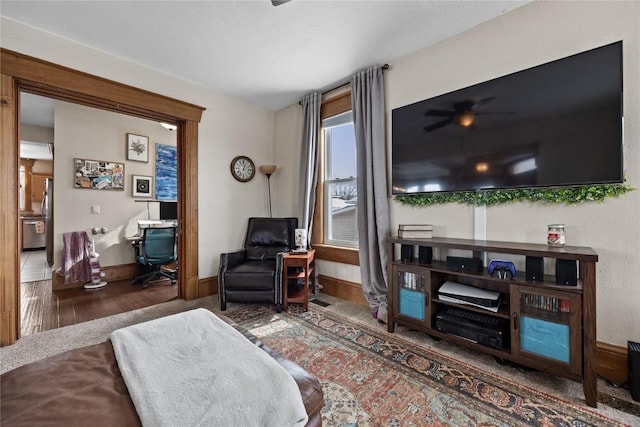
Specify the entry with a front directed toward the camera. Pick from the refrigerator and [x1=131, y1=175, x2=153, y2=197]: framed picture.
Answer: the framed picture

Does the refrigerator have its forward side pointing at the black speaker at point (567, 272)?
no

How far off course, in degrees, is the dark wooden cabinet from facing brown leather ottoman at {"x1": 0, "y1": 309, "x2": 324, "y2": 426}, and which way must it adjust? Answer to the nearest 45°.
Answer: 0° — it already faces it

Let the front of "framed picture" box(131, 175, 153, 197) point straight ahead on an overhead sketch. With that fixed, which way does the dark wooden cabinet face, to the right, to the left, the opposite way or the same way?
to the right

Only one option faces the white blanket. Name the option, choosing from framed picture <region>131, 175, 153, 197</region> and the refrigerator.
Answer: the framed picture

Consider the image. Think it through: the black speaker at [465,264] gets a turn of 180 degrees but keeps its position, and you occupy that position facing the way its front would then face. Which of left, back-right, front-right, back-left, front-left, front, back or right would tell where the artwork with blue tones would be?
left

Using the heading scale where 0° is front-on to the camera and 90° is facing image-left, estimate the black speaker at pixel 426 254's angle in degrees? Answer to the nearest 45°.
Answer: approximately 45°

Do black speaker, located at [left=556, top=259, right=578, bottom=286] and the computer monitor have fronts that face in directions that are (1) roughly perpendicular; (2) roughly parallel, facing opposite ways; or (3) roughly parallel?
roughly perpendicular

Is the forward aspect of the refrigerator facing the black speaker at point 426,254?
no

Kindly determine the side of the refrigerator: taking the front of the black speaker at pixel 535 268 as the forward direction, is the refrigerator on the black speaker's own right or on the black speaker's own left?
on the black speaker's own right

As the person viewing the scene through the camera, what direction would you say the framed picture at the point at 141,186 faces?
facing the viewer

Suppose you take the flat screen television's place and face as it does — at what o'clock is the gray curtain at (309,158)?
The gray curtain is roughly at 2 o'clock from the flat screen television.

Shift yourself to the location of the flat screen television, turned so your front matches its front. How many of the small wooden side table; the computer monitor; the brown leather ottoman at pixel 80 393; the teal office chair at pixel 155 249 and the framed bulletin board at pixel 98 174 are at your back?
0

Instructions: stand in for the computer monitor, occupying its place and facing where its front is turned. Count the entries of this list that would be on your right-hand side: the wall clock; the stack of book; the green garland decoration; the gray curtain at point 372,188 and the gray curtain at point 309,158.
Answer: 0
